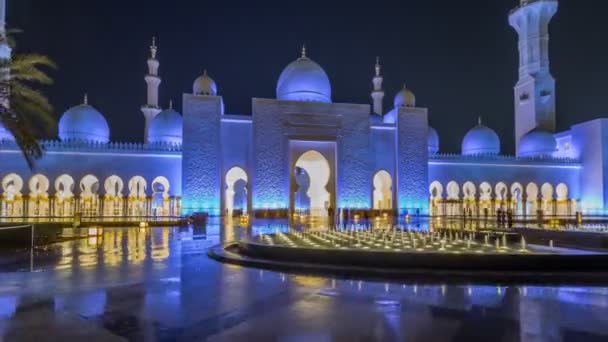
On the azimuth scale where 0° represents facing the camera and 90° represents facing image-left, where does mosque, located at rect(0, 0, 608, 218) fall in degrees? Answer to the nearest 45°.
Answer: approximately 0°
